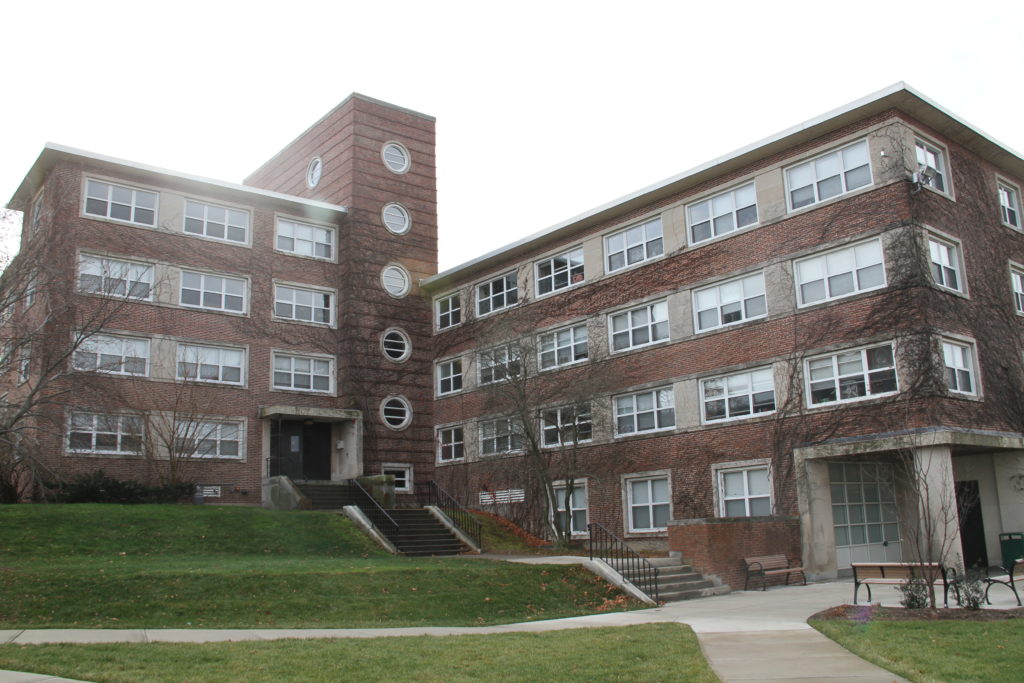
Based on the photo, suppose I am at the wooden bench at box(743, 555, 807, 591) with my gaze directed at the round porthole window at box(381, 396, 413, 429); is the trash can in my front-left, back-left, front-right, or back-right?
back-right

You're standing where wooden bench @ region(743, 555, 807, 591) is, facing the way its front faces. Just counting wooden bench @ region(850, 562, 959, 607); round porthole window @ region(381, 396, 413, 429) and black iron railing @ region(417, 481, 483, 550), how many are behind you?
2

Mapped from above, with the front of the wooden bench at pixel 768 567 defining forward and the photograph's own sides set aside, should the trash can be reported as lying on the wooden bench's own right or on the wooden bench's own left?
on the wooden bench's own left

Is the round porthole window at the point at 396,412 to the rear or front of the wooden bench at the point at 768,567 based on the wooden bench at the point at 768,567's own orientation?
to the rear

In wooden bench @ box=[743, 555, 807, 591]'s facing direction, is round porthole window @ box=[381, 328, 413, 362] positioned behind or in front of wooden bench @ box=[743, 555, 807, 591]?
behind

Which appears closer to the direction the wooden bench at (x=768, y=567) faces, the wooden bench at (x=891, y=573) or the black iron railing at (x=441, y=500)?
the wooden bench

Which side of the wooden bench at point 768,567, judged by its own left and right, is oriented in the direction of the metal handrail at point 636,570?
right

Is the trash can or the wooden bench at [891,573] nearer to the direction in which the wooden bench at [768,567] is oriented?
the wooden bench

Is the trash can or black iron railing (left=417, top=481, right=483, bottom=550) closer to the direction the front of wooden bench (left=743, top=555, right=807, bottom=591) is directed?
the trash can
